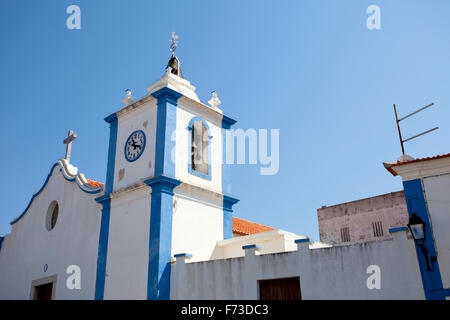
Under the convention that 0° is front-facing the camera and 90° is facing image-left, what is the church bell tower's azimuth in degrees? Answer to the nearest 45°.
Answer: approximately 45°

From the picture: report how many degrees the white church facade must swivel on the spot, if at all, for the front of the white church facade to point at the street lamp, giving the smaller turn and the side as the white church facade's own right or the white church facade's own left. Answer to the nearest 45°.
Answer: approximately 90° to the white church facade's own left

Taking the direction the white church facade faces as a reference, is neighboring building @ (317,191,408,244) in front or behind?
behind

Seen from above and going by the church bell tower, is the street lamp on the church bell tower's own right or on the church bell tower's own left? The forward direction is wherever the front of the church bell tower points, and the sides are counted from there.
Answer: on the church bell tower's own left

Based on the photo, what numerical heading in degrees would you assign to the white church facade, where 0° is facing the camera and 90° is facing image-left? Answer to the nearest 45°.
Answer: approximately 45°

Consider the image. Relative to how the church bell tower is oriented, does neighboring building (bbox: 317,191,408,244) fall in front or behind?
behind
